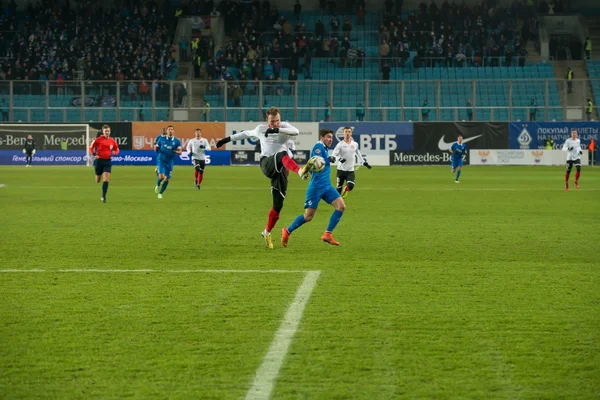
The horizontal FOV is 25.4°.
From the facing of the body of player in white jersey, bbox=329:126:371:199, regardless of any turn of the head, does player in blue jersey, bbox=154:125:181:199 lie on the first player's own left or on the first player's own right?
on the first player's own right

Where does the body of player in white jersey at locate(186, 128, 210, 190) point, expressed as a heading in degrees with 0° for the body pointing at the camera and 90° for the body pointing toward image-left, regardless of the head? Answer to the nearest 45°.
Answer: approximately 0°

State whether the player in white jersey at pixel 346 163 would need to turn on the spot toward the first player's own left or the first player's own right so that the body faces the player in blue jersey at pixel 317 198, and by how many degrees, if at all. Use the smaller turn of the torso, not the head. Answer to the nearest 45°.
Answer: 0° — they already face them

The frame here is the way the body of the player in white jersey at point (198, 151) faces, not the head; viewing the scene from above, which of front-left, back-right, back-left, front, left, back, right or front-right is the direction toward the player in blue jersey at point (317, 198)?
front

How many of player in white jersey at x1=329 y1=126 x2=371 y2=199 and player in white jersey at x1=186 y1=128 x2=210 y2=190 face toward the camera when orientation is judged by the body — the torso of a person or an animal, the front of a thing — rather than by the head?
2

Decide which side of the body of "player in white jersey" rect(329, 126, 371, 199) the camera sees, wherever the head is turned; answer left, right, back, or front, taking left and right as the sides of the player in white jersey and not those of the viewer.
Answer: front

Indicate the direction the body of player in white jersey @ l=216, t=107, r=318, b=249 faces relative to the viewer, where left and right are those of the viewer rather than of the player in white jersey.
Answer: facing the viewer and to the right of the viewer
